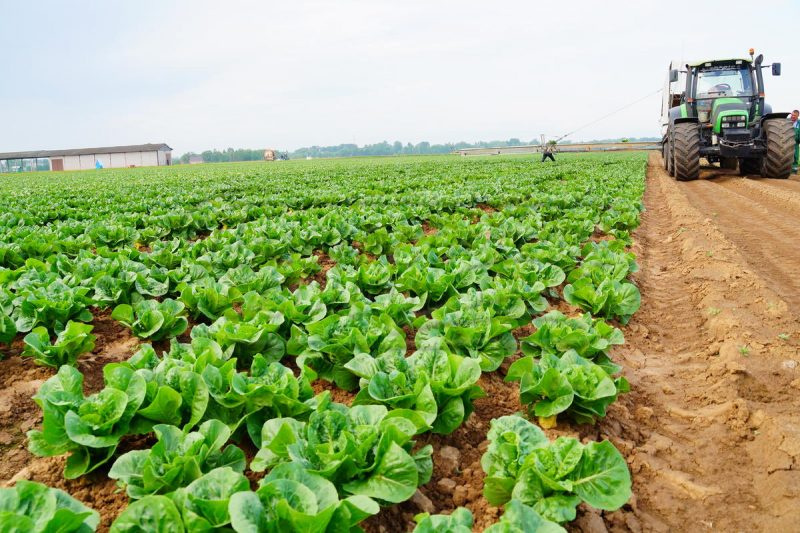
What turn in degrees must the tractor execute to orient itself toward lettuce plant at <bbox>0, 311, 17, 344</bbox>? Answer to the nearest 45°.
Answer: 0° — it already faces it

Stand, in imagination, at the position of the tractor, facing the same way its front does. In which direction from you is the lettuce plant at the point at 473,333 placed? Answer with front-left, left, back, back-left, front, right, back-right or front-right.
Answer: front

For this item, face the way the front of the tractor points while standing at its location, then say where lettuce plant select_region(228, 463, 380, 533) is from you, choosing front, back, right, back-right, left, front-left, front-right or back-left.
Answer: front

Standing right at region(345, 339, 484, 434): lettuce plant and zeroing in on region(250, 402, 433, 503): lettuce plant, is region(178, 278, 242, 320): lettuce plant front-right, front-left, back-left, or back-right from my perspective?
back-right

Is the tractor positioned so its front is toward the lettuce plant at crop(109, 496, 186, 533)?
yes

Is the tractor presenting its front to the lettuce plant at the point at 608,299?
yes

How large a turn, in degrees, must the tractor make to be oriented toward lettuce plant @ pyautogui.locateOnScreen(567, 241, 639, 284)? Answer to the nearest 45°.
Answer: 0° — it already faces it

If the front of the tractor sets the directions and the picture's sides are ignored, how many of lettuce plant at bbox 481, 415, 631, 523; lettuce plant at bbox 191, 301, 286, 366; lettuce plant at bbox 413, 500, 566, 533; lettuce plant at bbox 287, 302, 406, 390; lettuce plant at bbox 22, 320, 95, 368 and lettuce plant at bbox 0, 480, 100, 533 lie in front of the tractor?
6

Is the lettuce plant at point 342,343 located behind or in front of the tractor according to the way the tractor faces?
in front

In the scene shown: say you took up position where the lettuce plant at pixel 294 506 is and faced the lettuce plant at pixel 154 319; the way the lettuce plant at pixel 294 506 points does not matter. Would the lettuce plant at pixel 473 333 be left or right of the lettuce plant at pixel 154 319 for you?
right

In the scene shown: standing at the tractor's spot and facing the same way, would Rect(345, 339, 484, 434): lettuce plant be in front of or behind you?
in front

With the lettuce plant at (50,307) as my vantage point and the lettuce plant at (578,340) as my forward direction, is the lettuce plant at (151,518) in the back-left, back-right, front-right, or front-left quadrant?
front-right

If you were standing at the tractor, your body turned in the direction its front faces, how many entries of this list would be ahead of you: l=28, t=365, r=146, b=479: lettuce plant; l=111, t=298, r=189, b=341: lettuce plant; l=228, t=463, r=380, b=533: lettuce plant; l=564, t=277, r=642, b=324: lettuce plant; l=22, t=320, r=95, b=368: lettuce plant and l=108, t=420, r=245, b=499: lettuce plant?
6

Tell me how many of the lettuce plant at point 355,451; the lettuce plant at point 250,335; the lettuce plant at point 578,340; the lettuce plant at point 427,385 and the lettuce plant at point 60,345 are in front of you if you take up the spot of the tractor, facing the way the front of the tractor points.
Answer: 5
